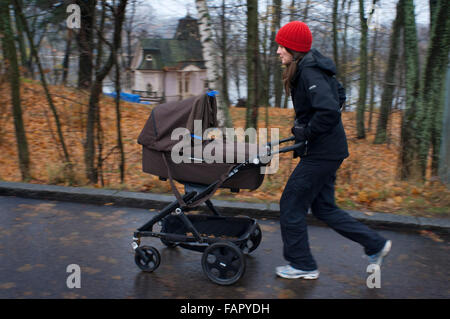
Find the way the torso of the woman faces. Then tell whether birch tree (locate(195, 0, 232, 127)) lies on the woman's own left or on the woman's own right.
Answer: on the woman's own right

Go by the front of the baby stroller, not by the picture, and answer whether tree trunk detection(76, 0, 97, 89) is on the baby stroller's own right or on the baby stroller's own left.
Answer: on the baby stroller's own right

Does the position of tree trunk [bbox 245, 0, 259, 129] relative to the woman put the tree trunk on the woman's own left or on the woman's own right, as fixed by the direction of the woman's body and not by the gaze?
on the woman's own right

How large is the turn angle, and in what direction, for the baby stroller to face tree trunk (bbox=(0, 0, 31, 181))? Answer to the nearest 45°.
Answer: approximately 45° to its right

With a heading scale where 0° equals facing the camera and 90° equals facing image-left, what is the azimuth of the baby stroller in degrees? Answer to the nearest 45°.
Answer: approximately 90°

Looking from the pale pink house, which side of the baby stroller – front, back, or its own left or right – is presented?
right

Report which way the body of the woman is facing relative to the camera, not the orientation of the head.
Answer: to the viewer's left

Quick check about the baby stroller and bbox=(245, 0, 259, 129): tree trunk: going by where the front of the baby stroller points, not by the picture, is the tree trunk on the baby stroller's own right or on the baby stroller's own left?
on the baby stroller's own right

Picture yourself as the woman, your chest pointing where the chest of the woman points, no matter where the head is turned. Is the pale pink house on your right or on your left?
on your right

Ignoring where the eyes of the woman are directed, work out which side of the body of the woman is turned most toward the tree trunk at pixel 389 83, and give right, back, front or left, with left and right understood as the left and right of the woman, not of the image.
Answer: right

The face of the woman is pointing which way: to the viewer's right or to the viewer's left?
to the viewer's left
